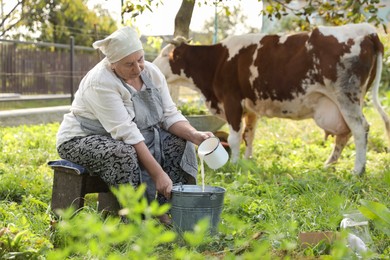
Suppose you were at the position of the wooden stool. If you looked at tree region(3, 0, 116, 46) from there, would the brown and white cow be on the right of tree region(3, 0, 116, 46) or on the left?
right

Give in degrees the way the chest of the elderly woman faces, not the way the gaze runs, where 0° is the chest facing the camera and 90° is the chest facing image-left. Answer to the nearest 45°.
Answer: approximately 315°

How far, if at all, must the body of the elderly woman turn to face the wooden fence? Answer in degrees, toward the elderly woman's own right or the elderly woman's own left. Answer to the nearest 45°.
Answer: approximately 135° to the elderly woman's own left

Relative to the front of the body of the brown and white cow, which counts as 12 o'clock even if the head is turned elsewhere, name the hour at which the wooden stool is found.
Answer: The wooden stool is roughly at 10 o'clock from the brown and white cow.

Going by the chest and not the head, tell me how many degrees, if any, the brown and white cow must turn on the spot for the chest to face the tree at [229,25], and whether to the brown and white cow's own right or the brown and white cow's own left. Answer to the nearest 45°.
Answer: approximately 90° to the brown and white cow's own right

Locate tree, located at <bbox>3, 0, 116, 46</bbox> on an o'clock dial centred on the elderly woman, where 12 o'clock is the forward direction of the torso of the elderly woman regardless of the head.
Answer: The tree is roughly at 7 o'clock from the elderly woman.

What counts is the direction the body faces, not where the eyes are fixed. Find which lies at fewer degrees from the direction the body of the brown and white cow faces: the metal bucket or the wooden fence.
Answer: the wooden fence

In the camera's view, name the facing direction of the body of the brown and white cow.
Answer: to the viewer's left

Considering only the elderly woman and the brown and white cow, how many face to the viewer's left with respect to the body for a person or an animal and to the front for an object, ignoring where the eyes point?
1

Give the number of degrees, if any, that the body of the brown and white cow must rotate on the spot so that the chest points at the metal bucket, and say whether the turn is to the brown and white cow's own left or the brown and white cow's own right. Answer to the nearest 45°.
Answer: approximately 90° to the brown and white cow's own left
